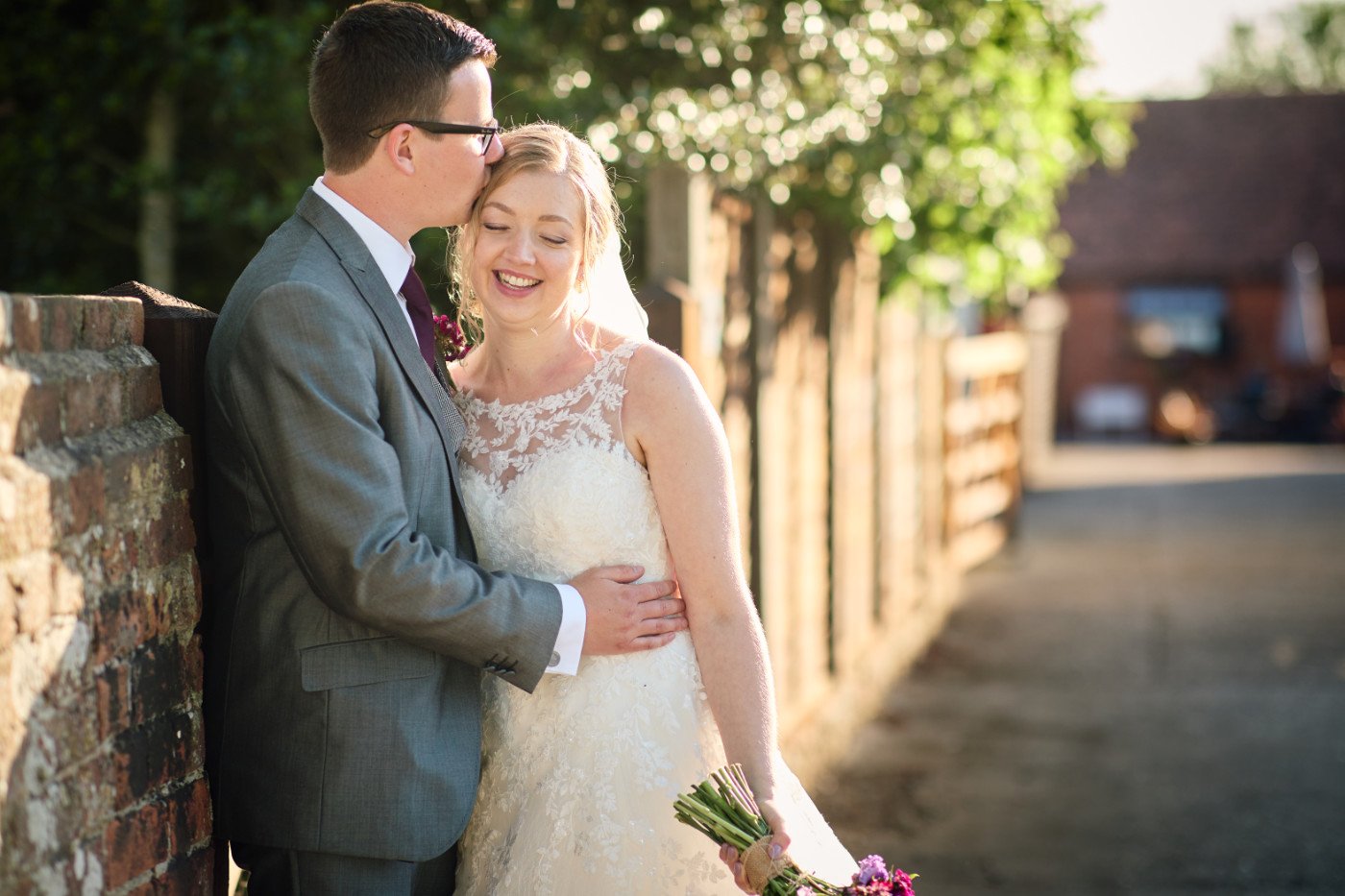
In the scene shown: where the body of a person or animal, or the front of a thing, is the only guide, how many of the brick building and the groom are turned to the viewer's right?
1

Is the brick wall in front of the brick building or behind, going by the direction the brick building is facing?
in front

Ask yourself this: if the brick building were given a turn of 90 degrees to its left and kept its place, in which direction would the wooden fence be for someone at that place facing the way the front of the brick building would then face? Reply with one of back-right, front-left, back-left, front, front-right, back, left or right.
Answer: right

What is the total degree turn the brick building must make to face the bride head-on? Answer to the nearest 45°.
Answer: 0° — it already faces them

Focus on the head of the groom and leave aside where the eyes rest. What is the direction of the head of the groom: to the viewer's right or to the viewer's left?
to the viewer's right

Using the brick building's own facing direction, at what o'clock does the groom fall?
The groom is roughly at 12 o'clock from the brick building.

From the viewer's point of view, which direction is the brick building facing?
toward the camera

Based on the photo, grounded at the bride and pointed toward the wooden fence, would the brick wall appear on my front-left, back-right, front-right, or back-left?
back-left

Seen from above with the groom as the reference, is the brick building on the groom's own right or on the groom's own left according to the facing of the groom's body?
on the groom's own left

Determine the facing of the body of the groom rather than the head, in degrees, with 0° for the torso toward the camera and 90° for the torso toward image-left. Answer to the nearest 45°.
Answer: approximately 270°
